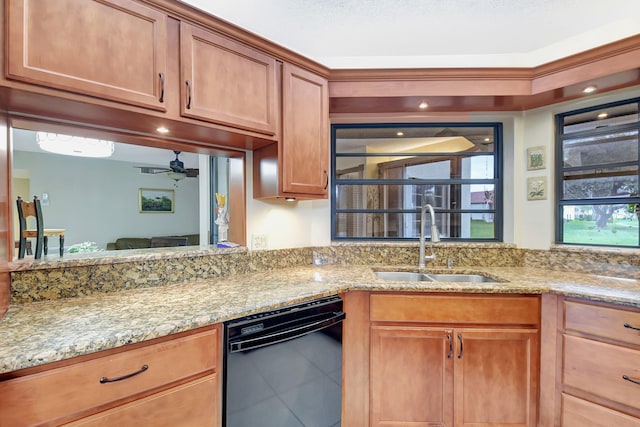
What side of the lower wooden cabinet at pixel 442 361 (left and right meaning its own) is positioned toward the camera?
front

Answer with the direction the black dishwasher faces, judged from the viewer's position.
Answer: facing the viewer and to the right of the viewer

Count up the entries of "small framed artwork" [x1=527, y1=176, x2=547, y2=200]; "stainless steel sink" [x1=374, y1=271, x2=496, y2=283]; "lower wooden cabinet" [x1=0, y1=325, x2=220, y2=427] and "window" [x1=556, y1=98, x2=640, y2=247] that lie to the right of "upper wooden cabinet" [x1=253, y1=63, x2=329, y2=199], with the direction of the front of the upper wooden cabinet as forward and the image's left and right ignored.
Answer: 1

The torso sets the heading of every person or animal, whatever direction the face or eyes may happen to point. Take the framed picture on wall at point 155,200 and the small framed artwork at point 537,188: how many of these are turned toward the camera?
2

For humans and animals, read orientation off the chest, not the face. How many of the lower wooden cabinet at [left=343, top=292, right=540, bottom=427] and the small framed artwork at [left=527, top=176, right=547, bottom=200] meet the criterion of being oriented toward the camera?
2

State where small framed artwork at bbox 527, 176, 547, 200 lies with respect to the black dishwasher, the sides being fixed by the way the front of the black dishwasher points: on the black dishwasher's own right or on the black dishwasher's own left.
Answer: on the black dishwasher's own left

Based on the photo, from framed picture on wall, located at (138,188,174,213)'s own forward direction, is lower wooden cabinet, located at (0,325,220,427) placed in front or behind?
in front

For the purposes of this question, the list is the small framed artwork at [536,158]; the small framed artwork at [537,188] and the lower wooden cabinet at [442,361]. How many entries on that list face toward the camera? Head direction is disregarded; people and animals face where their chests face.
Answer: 3

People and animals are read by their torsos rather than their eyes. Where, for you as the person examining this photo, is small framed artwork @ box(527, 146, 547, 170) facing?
facing the viewer

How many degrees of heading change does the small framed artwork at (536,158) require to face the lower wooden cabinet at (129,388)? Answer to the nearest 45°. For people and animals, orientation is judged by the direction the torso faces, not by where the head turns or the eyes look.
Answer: approximately 45° to its right

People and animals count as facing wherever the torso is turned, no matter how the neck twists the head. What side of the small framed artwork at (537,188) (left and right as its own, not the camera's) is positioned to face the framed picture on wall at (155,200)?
right

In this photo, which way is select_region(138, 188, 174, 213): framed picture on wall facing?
toward the camera
